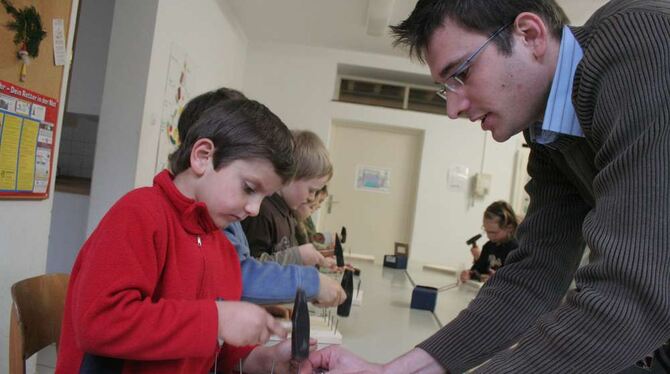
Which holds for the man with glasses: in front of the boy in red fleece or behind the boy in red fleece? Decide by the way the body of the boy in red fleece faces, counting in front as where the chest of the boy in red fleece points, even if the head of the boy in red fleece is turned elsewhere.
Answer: in front

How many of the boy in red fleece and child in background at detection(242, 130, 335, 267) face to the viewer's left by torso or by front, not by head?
0

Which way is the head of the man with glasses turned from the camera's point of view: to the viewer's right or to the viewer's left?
to the viewer's left

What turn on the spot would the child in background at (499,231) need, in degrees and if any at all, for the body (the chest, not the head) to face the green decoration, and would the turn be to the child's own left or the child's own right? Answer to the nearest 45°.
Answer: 0° — they already face it

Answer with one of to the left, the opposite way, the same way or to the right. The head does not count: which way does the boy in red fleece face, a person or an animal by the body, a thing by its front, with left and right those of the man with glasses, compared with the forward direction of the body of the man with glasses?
the opposite way

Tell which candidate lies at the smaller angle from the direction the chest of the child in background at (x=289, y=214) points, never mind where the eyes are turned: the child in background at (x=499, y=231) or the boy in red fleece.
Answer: the child in background

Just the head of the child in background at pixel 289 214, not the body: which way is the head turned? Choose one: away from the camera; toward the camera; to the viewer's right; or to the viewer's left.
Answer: to the viewer's right

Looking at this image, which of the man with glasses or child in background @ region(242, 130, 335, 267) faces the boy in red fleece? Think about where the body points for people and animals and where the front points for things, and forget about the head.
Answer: the man with glasses

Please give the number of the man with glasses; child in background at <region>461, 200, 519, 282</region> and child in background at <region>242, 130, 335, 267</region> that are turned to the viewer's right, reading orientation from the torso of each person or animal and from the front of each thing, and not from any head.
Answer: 1

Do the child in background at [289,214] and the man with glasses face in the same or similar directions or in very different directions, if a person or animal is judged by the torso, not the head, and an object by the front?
very different directions

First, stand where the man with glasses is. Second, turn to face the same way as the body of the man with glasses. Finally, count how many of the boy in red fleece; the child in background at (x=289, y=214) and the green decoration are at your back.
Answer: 0

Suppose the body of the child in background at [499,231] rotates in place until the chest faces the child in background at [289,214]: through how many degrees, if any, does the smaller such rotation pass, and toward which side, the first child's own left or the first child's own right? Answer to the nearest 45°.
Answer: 0° — they already face them

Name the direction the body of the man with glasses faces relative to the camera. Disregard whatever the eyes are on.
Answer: to the viewer's left

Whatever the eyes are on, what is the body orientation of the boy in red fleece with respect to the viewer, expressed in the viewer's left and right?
facing the viewer and to the right of the viewer

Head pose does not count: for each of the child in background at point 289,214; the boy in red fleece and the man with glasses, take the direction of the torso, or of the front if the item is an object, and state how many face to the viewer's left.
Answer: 1

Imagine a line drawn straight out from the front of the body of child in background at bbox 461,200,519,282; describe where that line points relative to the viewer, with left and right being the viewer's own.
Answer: facing the viewer and to the left of the viewer

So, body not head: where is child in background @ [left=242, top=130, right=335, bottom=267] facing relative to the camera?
to the viewer's right

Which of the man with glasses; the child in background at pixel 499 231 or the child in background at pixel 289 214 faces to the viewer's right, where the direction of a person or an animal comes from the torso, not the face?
the child in background at pixel 289 214

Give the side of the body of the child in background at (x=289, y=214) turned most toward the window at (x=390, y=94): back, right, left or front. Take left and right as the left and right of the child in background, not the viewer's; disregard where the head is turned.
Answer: left

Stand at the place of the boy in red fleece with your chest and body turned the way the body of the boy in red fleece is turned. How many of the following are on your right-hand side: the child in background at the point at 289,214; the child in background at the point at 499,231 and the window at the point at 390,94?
0
